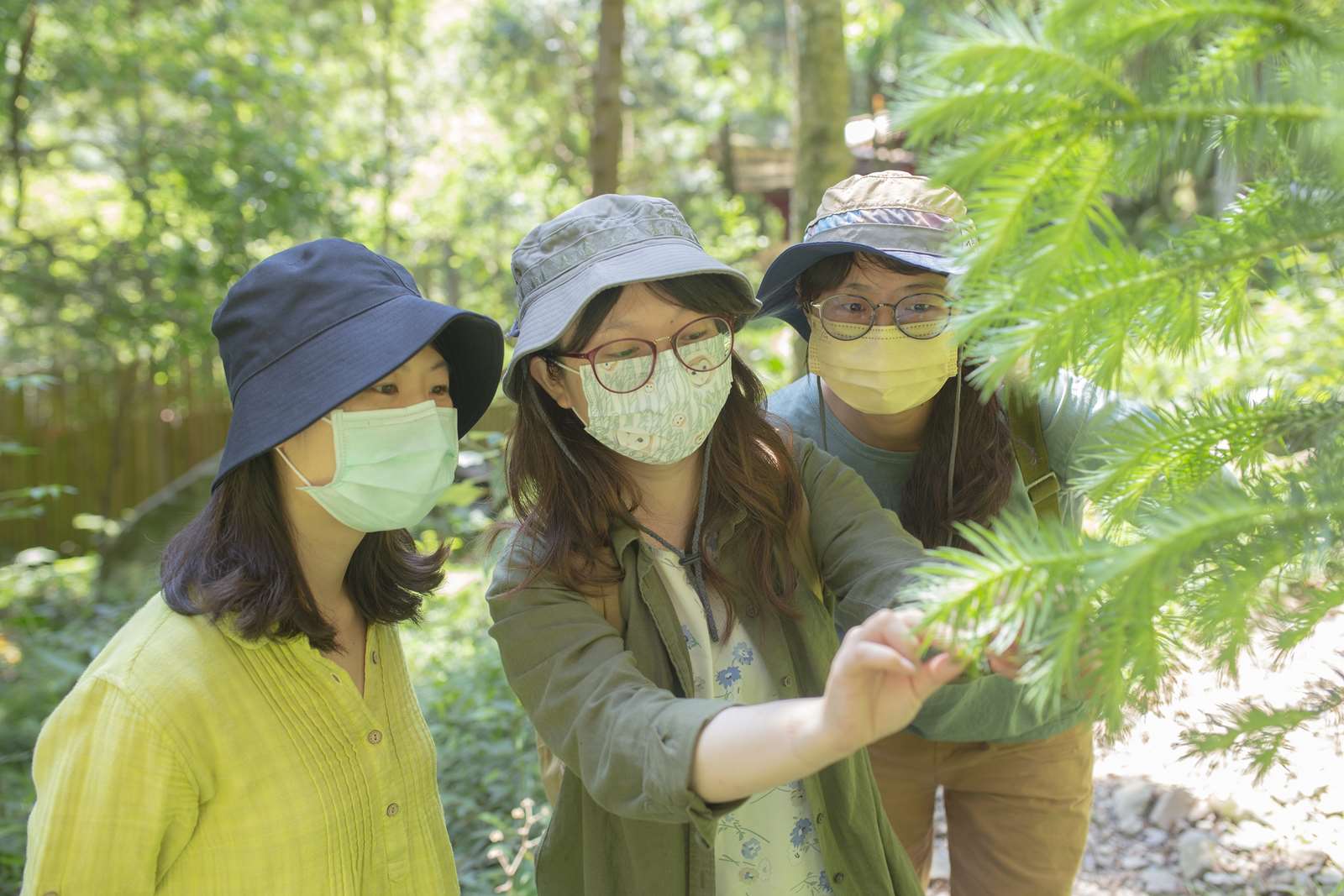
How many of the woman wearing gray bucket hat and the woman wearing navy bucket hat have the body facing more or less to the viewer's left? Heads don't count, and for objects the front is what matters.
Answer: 0

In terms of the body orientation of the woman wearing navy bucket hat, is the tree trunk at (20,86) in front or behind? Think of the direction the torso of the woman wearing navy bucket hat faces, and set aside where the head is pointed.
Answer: behind

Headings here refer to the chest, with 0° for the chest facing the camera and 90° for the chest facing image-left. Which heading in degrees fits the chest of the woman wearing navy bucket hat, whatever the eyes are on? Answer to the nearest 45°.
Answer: approximately 315°

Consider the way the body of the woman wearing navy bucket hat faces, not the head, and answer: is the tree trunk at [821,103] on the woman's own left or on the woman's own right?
on the woman's own left

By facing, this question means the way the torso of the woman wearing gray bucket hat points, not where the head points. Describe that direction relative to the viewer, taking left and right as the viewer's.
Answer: facing the viewer and to the right of the viewer

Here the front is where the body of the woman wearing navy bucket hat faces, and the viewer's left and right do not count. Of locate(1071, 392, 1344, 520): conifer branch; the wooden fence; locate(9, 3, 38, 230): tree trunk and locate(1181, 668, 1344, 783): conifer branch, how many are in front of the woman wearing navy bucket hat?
2

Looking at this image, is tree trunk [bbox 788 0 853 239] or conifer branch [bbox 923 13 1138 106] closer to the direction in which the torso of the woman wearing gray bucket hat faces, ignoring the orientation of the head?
the conifer branch

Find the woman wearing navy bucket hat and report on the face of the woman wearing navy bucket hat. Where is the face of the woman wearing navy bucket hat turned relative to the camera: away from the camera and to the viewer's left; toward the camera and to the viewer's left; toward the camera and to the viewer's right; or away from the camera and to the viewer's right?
toward the camera and to the viewer's right

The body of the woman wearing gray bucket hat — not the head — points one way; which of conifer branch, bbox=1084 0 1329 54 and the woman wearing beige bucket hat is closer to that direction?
the conifer branch

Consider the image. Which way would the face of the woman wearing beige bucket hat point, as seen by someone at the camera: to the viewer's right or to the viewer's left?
to the viewer's right

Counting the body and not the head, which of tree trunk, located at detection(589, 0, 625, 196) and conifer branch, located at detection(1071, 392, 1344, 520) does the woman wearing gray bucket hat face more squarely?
the conifer branch

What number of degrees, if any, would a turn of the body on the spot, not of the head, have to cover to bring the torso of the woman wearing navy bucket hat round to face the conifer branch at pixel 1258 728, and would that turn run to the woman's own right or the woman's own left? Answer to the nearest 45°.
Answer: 0° — they already face it

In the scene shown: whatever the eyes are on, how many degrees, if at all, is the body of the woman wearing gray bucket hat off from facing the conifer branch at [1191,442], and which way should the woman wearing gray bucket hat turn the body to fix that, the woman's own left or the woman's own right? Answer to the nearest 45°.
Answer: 0° — they already face it
